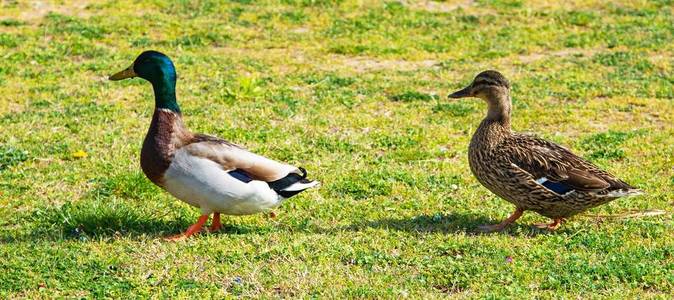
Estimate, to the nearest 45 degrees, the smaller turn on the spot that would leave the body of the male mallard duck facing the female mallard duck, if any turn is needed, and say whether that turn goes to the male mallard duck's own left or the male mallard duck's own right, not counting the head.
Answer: approximately 180°

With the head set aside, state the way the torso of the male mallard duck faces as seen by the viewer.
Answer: to the viewer's left

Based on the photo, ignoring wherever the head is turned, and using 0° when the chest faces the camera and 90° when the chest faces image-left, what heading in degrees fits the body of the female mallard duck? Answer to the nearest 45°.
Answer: approximately 90°

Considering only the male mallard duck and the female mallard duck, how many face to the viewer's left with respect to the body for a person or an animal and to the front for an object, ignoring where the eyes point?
2
